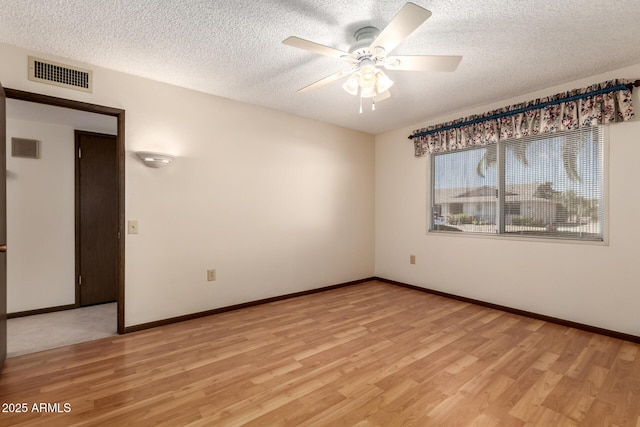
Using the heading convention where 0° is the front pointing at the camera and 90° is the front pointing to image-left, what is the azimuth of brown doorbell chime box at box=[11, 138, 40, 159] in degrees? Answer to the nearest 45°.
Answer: approximately 0°

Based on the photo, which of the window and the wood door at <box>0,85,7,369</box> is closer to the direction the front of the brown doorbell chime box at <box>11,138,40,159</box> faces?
the wood door

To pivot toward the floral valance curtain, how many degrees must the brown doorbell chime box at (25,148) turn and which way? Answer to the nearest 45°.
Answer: approximately 45° to its left

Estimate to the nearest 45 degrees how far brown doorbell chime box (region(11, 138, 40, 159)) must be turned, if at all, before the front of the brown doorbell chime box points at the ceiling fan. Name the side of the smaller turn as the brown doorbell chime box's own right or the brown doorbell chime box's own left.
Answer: approximately 45° to the brown doorbell chime box's own left

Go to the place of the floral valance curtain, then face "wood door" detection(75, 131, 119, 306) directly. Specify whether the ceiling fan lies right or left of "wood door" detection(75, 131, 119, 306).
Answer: left

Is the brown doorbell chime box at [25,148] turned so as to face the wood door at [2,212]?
yes
